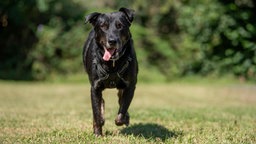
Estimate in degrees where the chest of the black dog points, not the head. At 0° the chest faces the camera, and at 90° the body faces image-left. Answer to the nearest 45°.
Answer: approximately 0°
